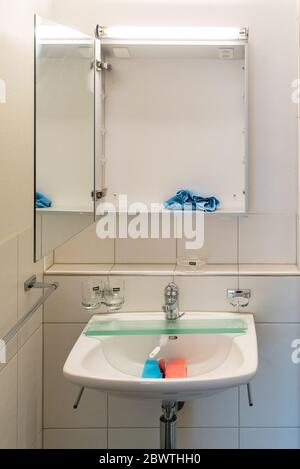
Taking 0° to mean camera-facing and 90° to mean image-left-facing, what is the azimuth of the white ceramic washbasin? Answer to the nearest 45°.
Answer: approximately 0°
